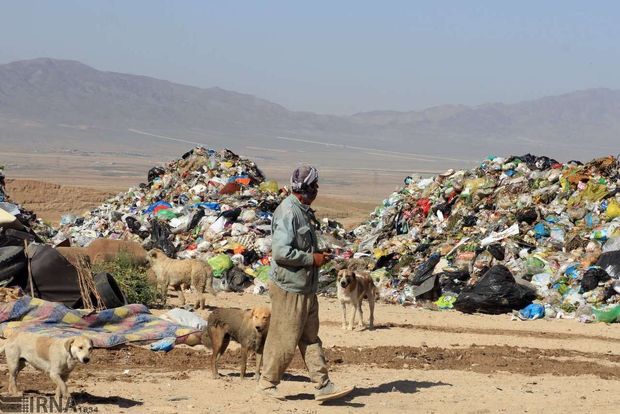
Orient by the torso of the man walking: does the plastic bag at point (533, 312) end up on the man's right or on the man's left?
on the man's left

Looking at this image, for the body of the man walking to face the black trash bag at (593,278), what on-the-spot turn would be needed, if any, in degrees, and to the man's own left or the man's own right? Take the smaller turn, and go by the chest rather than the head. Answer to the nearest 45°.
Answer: approximately 45° to the man's own left

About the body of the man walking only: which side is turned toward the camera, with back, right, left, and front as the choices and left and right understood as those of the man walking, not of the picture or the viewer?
right

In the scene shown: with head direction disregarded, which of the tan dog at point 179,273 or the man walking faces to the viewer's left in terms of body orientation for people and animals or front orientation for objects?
the tan dog

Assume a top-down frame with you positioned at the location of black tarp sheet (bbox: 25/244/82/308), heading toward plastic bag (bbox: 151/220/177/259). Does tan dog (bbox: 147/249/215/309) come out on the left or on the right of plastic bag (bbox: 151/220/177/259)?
right

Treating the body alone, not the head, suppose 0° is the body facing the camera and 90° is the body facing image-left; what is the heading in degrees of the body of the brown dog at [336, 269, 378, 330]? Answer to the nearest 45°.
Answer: approximately 45°

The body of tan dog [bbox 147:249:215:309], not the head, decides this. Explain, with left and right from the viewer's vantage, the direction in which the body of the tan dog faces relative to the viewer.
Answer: facing to the left of the viewer

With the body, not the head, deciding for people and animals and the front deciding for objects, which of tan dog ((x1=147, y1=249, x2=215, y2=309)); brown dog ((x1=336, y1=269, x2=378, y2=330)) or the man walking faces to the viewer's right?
the man walking

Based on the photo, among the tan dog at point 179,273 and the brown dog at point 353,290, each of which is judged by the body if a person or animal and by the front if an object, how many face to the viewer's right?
0

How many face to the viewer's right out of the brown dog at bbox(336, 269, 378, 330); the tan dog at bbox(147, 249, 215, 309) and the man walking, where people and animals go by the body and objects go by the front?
1

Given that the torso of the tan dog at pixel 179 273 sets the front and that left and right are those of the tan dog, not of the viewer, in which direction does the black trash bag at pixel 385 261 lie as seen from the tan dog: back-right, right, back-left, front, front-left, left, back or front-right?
back-right

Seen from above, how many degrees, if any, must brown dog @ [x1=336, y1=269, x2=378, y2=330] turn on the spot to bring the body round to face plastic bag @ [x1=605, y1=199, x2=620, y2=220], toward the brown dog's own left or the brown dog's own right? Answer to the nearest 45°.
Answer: approximately 180°

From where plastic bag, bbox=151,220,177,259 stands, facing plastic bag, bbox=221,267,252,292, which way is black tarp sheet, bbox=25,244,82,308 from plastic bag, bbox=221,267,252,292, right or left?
right
